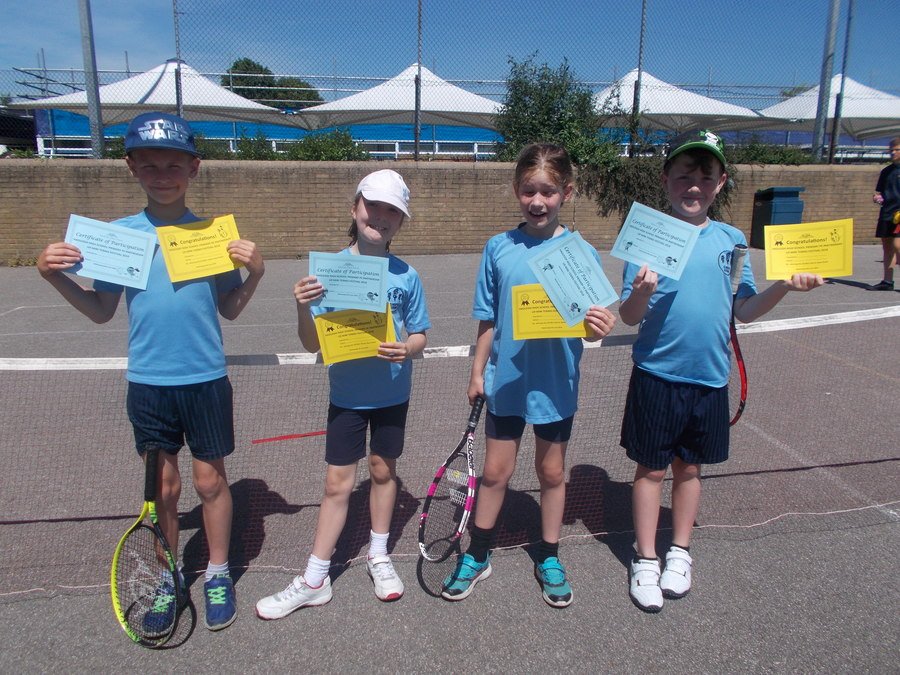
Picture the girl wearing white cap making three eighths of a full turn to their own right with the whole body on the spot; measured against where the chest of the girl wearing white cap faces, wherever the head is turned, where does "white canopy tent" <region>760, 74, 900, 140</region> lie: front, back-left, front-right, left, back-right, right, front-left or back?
right

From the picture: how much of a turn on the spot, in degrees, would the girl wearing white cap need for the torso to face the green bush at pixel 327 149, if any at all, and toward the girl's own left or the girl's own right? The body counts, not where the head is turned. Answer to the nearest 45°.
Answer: approximately 180°

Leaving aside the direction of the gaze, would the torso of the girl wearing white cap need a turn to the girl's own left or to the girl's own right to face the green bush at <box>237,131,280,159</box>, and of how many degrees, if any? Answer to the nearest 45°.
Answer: approximately 180°

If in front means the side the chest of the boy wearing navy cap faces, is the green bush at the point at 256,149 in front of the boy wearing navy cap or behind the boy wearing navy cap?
behind

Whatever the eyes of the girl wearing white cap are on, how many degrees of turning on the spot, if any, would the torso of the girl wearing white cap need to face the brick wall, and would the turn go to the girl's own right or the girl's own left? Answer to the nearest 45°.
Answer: approximately 180°

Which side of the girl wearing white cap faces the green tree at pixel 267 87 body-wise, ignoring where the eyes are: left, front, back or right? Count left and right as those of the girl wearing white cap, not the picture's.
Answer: back

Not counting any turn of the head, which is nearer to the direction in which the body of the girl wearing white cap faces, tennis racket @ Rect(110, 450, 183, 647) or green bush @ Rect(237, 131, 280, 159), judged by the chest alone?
the tennis racket

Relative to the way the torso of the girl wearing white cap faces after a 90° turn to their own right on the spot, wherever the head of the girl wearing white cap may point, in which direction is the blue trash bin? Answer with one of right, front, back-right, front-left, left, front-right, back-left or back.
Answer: back-right

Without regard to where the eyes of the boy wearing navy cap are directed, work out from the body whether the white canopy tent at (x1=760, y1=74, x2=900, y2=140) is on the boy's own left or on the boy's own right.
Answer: on the boy's own left

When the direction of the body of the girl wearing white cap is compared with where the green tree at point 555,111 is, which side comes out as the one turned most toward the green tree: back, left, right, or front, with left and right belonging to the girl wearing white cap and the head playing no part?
back

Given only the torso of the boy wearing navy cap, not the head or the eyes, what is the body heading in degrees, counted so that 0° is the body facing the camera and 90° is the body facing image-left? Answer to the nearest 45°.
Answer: approximately 0°
